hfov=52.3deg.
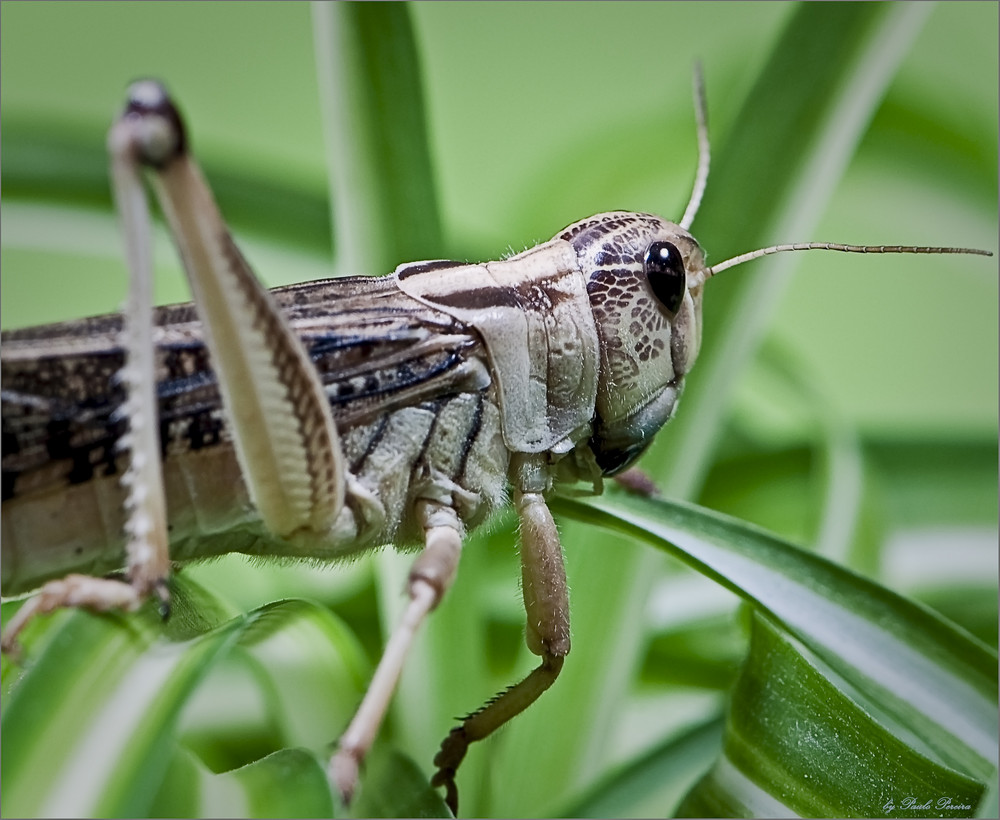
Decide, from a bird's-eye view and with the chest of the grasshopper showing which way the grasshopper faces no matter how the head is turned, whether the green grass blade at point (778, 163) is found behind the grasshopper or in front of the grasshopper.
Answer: in front

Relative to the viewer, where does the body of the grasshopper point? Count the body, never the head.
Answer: to the viewer's right
